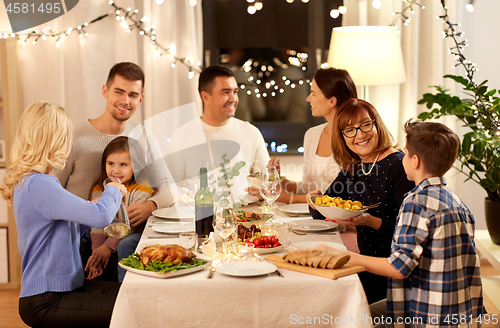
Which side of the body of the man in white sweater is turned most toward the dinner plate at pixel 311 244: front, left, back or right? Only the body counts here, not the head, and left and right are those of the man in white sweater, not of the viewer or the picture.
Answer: front

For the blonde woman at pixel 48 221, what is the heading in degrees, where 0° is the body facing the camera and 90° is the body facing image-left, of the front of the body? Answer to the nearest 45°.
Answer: approximately 225°

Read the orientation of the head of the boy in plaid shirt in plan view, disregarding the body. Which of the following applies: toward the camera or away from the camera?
away from the camera

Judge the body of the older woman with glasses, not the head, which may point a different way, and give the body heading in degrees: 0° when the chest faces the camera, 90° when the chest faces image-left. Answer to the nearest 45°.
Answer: approximately 45°

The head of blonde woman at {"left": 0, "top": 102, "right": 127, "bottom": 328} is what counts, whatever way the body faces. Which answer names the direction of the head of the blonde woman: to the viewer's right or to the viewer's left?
to the viewer's right

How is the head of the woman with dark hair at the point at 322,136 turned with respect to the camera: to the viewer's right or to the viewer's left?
to the viewer's left

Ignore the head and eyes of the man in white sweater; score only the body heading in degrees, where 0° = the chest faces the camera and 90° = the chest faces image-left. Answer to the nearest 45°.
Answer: approximately 0°

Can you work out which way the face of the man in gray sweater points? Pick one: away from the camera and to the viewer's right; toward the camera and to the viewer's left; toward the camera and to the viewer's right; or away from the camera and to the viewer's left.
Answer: toward the camera and to the viewer's right

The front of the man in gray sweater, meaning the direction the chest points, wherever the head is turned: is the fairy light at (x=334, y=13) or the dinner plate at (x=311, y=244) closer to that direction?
the dinner plate

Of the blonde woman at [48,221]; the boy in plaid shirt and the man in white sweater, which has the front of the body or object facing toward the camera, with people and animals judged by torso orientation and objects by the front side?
the man in white sweater

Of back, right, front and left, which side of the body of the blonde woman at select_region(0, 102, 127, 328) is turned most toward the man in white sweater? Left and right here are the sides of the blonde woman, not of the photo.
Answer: front

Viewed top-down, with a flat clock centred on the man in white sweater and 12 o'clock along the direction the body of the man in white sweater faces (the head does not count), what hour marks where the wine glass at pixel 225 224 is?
The wine glass is roughly at 12 o'clock from the man in white sweater.

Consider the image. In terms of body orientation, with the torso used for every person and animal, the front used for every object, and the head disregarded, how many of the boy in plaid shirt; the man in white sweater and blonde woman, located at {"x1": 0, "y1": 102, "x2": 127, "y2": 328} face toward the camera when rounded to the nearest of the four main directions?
1

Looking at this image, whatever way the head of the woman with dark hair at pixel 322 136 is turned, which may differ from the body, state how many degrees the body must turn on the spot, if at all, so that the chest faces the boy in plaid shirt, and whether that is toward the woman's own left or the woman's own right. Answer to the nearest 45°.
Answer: approximately 45° to the woman's own left
